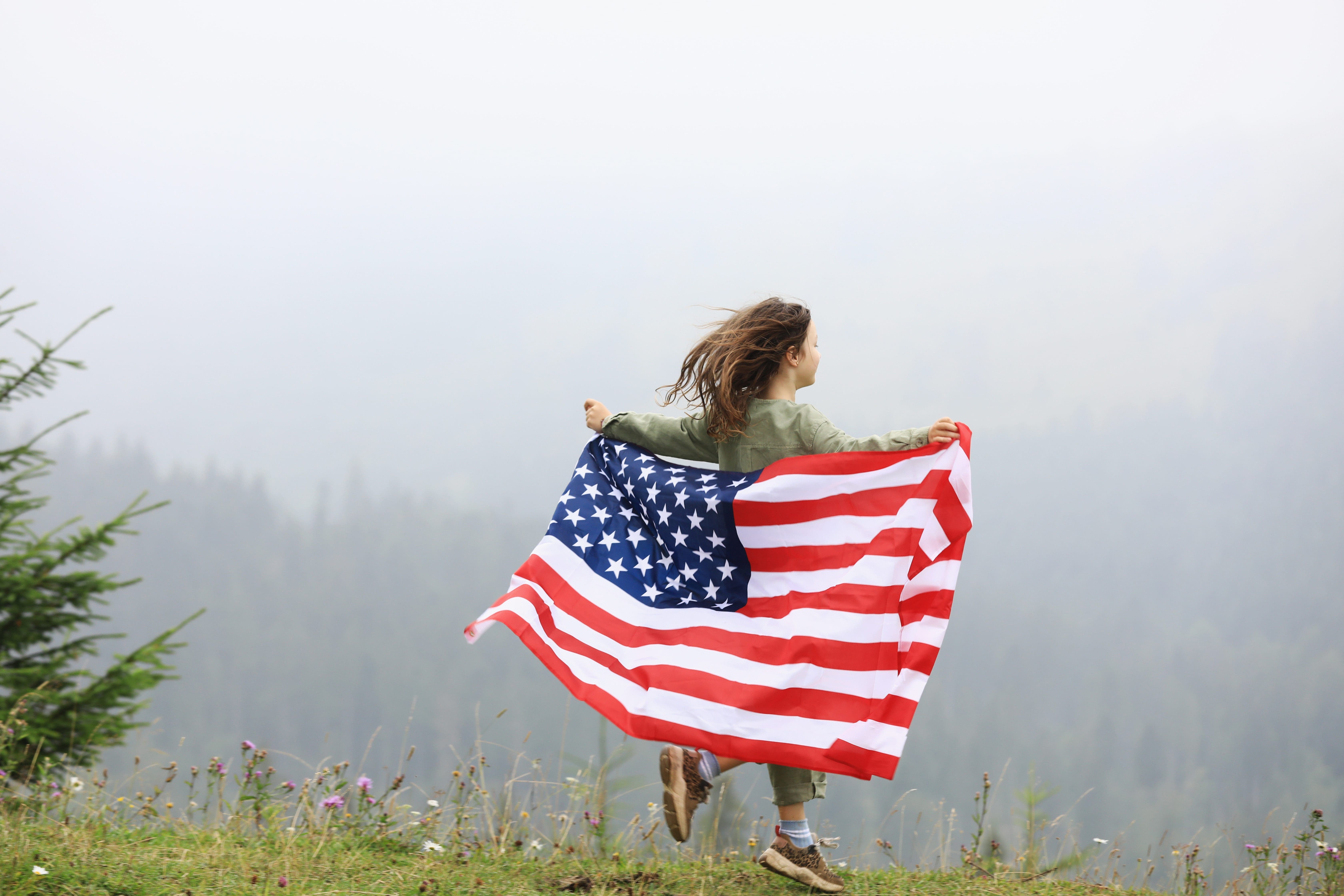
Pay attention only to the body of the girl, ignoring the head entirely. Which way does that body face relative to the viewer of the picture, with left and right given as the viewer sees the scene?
facing away from the viewer and to the right of the viewer

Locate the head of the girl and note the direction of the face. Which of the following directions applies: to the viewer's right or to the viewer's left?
to the viewer's right
